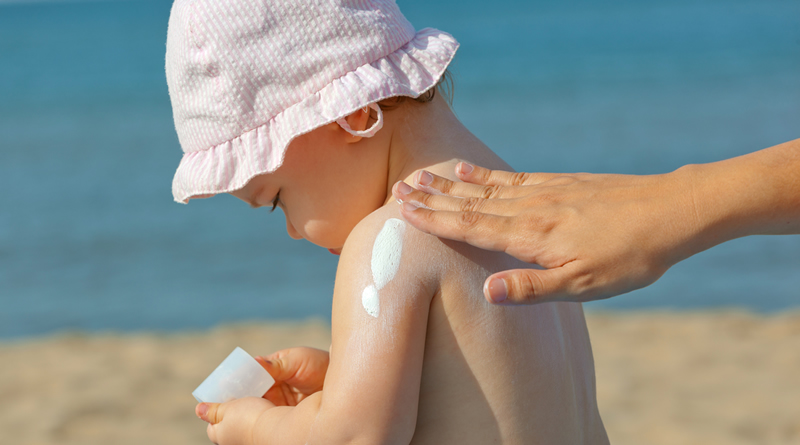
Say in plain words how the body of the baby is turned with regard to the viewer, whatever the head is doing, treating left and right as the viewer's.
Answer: facing away from the viewer and to the left of the viewer

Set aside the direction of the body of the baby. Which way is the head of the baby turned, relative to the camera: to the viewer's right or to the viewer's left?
to the viewer's left
